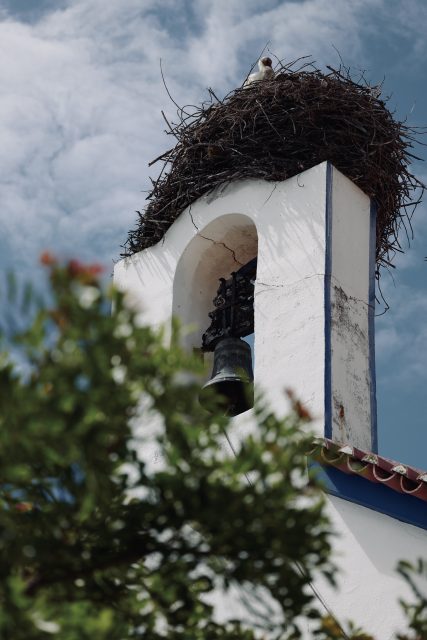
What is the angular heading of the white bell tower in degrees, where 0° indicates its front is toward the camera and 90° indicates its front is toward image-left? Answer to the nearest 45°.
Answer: approximately 45°

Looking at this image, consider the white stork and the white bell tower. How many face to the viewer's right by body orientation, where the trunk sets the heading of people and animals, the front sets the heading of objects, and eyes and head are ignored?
1
